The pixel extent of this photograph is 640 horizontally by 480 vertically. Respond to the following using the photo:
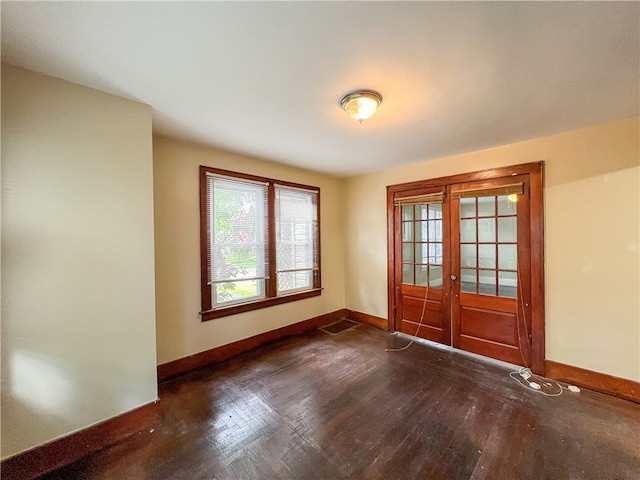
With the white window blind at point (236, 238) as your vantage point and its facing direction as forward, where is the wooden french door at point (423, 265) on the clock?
The wooden french door is roughly at 11 o'clock from the white window blind.

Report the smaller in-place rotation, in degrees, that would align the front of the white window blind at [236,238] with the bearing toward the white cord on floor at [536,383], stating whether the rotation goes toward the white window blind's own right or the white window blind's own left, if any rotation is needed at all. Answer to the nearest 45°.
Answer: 0° — it already faces it

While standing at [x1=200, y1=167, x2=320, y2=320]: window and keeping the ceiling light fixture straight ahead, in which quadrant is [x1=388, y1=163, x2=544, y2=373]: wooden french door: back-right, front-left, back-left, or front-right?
front-left

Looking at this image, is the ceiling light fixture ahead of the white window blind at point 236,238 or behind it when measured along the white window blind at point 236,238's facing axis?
ahead

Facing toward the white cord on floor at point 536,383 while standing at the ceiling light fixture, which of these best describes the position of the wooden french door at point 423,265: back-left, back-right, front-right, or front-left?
front-left

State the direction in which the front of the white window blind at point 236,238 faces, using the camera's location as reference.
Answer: facing the viewer and to the right of the viewer

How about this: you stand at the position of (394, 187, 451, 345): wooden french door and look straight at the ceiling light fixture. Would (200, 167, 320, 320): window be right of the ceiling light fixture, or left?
right
